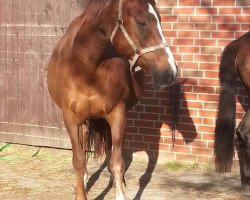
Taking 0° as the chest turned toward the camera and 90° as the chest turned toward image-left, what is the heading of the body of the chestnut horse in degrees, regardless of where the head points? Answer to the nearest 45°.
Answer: approximately 0°

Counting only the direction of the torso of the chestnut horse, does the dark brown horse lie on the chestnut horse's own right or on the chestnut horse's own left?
on the chestnut horse's own left

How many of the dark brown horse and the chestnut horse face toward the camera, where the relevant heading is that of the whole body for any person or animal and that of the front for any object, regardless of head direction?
1
